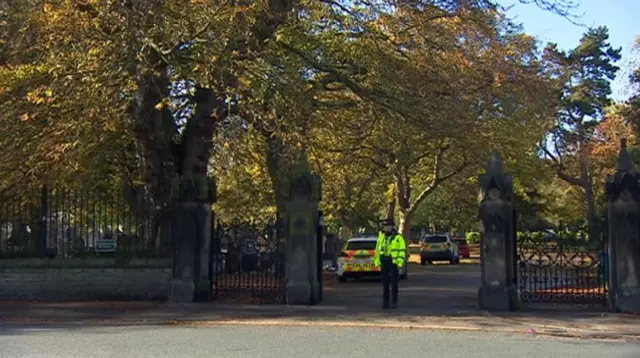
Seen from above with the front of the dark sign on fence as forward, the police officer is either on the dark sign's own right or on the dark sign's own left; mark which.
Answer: on the dark sign's own left

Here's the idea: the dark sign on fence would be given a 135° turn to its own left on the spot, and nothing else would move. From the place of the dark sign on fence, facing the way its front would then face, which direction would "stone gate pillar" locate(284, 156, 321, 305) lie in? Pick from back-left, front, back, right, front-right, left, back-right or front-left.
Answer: right

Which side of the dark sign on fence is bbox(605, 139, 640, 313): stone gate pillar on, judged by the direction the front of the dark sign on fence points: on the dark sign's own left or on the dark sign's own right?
on the dark sign's own left

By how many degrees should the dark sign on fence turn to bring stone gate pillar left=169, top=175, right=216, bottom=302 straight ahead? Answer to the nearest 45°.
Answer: approximately 45° to its left

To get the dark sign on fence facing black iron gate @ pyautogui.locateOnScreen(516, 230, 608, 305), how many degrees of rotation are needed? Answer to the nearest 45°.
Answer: approximately 45° to its left

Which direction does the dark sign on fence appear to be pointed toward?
toward the camera

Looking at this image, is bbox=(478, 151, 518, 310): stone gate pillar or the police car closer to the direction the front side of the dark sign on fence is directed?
the stone gate pillar
